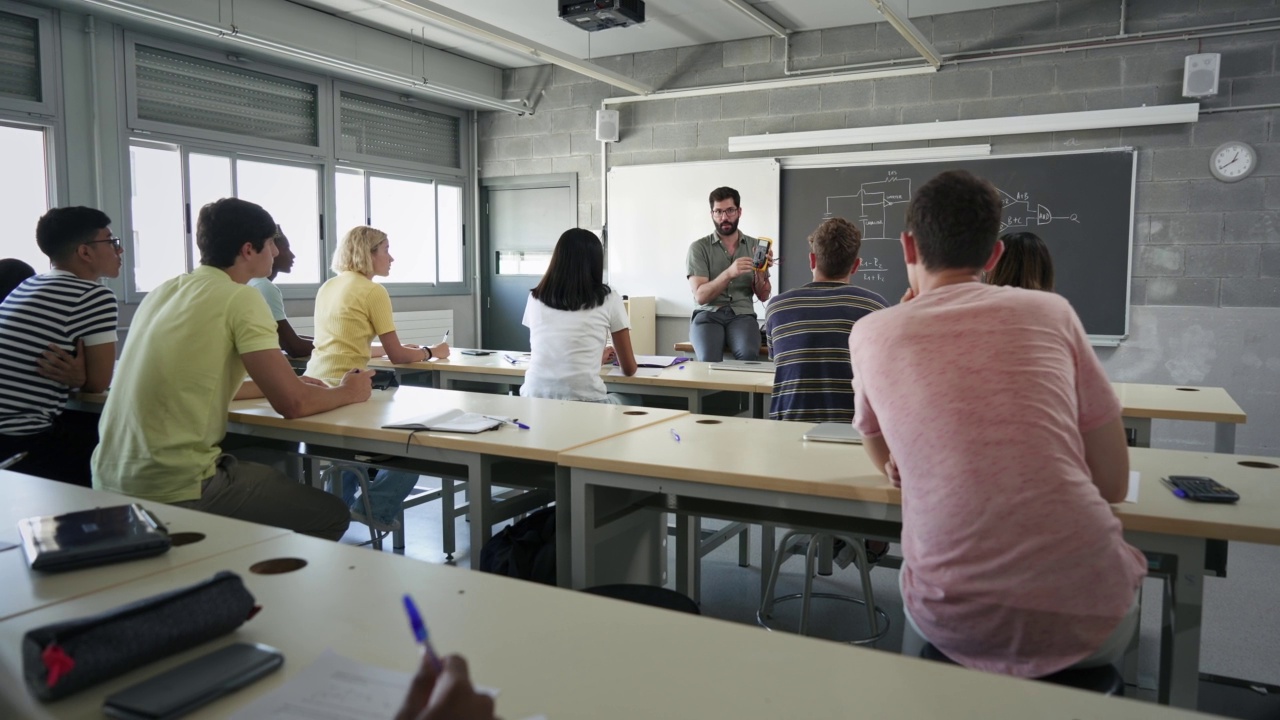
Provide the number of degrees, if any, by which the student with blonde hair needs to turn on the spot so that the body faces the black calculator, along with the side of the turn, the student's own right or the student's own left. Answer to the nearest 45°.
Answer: approximately 90° to the student's own right

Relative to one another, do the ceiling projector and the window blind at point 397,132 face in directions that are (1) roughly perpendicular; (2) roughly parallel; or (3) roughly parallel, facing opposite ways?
roughly perpendicular

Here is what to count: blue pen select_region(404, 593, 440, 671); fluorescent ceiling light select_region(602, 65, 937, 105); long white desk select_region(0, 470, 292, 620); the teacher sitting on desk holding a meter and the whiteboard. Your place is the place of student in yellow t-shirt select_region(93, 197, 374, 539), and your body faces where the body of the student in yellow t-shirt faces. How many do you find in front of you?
3

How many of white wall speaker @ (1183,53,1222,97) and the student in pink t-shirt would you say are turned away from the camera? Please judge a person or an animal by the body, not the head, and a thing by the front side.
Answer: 1

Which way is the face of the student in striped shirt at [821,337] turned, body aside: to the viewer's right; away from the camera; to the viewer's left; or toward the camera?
away from the camera

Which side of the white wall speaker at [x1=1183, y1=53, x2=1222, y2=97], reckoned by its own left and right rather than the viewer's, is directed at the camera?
front

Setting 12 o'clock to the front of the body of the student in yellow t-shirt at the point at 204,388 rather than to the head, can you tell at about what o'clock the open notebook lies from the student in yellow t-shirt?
The open notebook is roughly at 2 o'clock from the student in yellow t-shirt.

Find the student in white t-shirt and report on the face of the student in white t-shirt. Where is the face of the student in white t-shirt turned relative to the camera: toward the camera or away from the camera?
away from the camera

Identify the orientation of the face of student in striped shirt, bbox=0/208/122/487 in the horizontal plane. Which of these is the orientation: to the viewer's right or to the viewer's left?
to the viewer's right

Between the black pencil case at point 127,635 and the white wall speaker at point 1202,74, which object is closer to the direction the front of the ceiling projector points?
the white wall speaker

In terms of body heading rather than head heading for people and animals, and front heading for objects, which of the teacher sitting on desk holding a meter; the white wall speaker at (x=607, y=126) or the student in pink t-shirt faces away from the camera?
the student in pink t-shirt

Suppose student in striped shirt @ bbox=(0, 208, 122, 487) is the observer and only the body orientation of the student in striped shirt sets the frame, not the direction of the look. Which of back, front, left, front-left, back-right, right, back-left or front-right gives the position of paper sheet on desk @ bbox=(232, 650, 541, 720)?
back-right

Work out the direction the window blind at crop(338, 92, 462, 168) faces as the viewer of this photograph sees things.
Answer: facing the viewer and to the right of the viewer

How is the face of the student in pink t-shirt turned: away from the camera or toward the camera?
away from the camera

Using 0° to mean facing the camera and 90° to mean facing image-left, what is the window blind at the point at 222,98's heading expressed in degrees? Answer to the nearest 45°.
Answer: approximately 315°

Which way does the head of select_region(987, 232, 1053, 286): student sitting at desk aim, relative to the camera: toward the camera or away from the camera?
away from the camera

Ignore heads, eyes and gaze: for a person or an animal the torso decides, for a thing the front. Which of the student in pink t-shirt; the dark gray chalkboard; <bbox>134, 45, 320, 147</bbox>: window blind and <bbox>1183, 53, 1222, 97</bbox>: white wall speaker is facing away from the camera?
the student in pink t-shirt

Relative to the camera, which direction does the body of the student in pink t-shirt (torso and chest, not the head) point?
away from the camera
